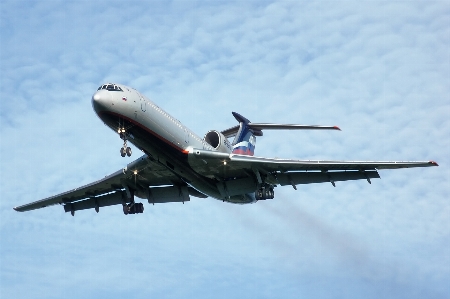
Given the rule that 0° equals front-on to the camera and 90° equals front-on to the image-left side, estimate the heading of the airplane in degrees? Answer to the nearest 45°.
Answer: approximately 45°
